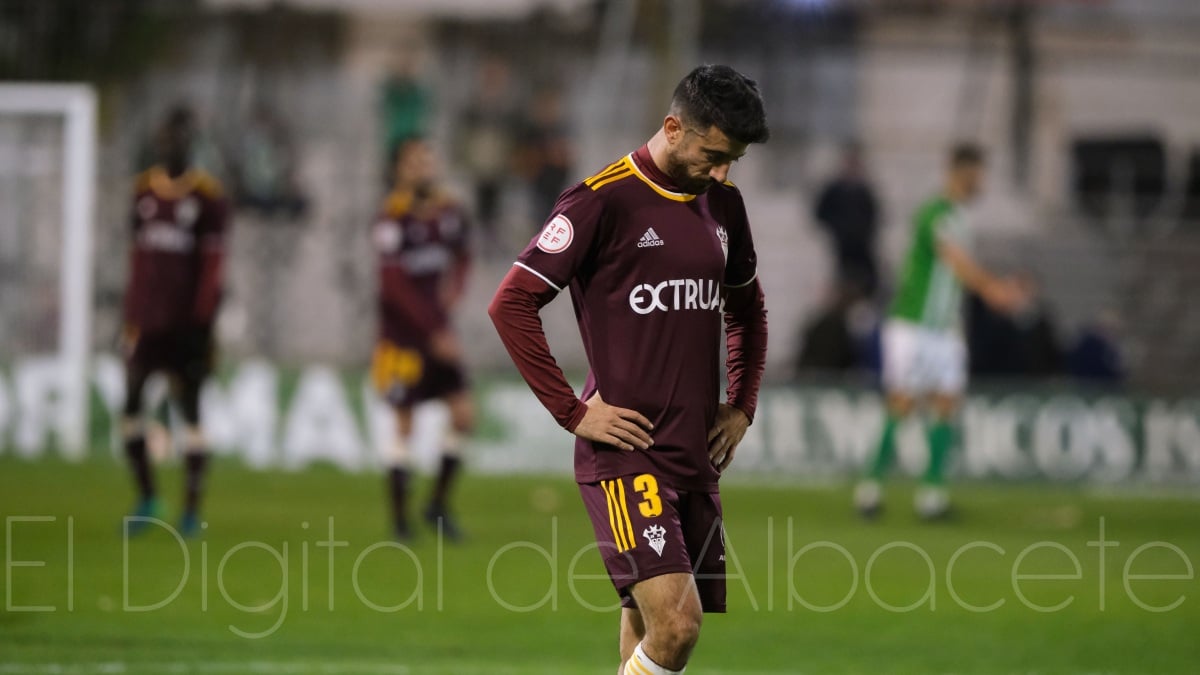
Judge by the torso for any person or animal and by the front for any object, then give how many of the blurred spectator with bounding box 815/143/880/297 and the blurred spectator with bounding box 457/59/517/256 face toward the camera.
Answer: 2

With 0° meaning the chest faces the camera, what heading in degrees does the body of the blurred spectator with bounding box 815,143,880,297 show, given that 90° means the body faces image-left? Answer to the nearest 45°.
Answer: approximately 0°

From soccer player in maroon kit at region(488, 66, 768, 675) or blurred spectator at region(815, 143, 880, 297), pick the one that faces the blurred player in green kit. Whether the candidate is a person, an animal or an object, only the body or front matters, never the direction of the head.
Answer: the blurred spectator

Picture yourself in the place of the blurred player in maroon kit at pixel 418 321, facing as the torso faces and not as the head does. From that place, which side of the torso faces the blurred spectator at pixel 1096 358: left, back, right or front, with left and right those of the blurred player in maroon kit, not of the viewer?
left

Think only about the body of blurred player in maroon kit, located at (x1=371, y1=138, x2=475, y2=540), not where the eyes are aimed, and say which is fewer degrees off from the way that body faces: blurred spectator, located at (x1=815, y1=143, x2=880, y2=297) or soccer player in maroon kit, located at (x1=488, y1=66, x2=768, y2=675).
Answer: the soccer player in maroon kit

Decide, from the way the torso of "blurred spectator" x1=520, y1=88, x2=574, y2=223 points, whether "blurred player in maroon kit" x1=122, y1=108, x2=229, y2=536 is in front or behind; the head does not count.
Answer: in front

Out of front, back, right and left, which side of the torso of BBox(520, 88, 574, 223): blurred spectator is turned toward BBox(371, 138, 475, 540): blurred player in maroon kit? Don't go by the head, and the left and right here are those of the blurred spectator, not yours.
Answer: front

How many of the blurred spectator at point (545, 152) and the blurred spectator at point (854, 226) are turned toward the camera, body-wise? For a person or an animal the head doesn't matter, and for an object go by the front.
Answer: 2

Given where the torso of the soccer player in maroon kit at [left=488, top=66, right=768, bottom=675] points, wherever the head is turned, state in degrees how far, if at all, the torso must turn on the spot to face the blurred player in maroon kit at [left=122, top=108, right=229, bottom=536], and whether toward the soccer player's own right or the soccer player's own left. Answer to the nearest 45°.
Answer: approximately 180°

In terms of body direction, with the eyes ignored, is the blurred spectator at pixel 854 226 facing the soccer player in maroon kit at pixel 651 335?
yes
